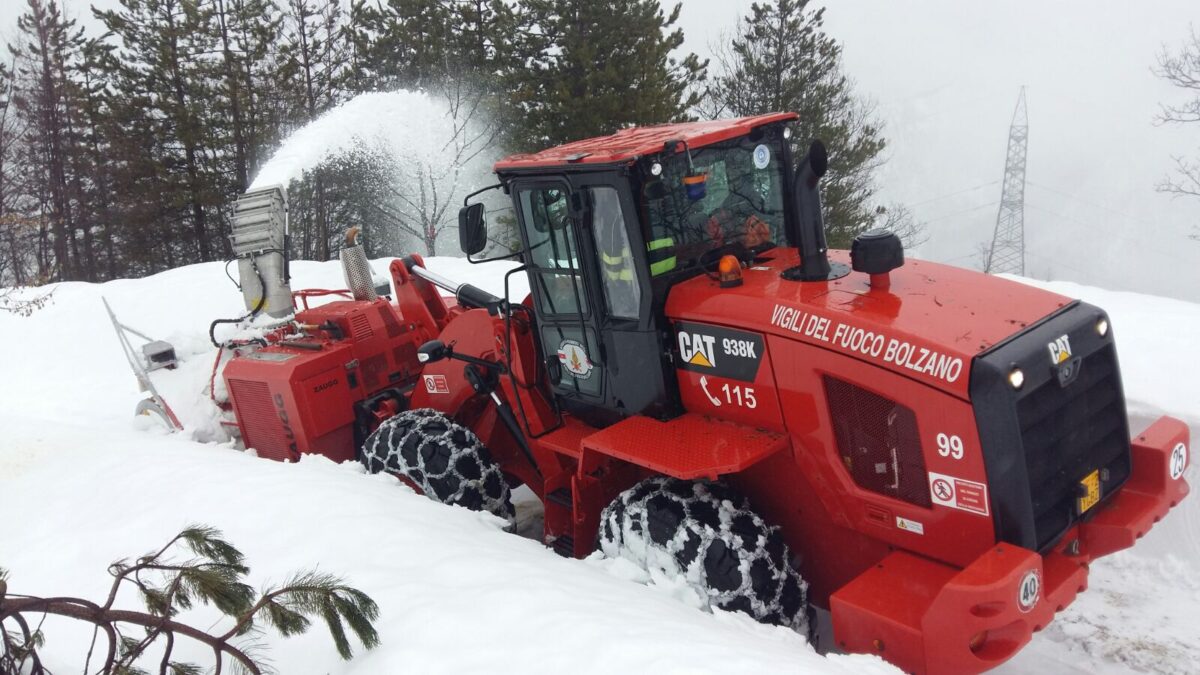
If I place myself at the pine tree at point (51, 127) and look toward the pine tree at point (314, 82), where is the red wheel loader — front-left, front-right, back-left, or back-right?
front-right

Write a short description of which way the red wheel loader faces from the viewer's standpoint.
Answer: facing away from the viewer and to the left of the viewer

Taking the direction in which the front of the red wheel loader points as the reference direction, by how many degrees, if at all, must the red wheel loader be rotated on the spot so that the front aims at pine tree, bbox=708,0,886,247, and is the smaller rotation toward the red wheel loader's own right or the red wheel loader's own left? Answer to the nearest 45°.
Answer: approximately 45° to the red wheel loader's own right

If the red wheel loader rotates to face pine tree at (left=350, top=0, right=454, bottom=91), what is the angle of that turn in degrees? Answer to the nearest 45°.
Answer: approximately 45° to its right

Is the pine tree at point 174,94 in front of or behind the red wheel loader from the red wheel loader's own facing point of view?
in front

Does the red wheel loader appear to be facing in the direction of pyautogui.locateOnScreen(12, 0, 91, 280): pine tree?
yes

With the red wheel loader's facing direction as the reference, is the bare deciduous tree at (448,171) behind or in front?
in front

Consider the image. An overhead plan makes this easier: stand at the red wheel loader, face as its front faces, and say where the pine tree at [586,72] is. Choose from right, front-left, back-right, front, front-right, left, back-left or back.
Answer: front-right

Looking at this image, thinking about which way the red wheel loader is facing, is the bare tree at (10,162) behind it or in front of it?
in front
